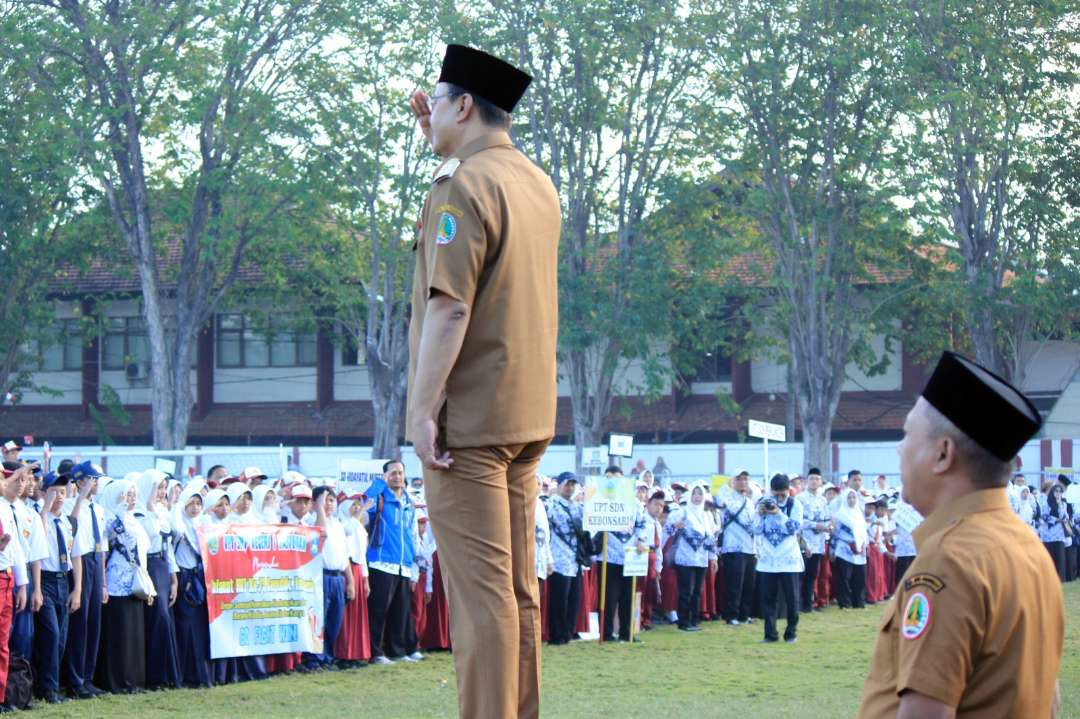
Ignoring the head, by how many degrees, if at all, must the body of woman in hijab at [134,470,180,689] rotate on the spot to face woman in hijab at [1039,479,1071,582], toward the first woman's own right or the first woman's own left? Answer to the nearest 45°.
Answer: approximately 90° to the first woman's own left

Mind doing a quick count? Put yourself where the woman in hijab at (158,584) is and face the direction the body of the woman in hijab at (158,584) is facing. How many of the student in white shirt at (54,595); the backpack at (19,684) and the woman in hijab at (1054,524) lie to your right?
2

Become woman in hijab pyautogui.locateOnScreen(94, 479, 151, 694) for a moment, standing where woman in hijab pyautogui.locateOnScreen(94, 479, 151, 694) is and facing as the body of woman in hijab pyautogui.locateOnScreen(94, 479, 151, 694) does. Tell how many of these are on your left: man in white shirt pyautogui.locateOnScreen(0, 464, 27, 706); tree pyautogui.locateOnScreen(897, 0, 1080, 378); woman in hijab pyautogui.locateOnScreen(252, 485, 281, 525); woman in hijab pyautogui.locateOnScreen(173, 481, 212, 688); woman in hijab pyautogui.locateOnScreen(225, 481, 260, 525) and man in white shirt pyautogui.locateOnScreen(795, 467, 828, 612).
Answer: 5

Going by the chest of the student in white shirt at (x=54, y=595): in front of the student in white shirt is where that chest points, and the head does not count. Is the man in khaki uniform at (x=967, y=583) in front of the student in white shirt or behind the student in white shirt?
in front

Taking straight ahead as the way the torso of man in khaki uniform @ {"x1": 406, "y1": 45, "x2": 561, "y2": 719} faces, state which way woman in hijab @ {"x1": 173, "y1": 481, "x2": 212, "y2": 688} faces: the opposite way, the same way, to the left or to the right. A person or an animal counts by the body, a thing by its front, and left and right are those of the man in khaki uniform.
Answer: the opposite way

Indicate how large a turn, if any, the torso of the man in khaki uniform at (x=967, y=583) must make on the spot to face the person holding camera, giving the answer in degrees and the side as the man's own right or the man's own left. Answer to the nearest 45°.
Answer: approximately 45° to the man's own right

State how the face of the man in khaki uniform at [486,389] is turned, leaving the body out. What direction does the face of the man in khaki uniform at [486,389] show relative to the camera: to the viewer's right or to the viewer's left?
to the viewer's left

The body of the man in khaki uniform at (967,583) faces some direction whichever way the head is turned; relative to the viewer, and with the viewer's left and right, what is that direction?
facing away from the viewer and to the left of the viewer

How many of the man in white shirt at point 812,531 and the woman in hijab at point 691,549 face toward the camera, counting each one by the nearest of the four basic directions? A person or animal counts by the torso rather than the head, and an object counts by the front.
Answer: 2

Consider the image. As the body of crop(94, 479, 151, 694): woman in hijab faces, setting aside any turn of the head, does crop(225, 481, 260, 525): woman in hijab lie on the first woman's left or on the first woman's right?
on the first woman's left

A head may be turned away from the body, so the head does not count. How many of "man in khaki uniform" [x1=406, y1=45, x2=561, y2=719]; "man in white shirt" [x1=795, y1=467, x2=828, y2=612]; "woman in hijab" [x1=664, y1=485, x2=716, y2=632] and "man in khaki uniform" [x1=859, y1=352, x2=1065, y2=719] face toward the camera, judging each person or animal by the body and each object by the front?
2

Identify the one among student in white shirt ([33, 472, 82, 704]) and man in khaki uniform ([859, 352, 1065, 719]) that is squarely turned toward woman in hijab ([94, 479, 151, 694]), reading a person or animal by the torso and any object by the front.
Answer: the man in khaki uniform

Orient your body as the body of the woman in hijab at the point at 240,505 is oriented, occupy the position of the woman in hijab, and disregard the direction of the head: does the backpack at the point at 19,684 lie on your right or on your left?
on your right

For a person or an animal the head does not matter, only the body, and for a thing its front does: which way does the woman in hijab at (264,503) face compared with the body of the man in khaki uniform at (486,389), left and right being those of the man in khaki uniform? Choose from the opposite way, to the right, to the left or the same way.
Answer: the opposite way

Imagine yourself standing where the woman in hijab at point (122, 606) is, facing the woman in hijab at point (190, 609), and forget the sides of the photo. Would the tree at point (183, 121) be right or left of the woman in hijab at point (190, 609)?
left
